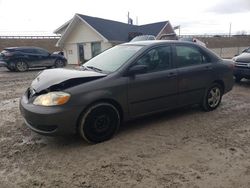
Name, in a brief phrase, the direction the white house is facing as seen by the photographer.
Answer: facing the viewer and to the left of the viewer

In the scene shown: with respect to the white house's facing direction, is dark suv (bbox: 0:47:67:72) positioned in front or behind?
in front

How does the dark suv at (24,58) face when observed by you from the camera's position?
facing away from the viewer and to the right of the viewer

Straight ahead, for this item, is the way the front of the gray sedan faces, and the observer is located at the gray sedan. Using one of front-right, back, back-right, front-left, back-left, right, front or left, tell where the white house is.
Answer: back-right

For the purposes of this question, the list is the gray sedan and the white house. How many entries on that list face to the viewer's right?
0

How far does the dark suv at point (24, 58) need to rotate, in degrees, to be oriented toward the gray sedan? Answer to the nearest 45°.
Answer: approximately 135° to its right

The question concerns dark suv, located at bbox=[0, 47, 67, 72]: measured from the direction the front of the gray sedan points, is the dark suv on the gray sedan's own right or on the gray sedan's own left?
on the gray sedan's own right

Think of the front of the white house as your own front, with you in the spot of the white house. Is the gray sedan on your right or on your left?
on your left

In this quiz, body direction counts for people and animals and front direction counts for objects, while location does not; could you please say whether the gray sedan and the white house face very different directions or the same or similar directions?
same or similar directions
